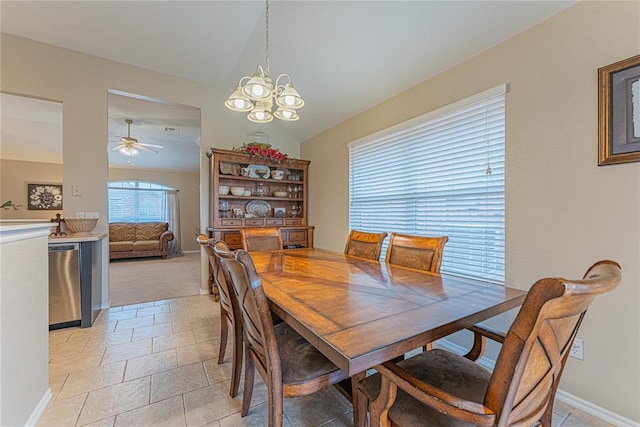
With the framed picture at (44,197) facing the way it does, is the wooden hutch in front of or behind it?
in front

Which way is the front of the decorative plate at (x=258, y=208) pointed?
toward the camera

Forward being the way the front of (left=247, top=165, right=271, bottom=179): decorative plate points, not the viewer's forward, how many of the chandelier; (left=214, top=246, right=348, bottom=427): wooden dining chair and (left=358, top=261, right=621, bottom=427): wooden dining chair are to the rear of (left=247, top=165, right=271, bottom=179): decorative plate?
0

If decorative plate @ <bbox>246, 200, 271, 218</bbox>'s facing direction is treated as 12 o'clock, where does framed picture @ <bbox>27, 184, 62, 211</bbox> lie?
The framed picture is roughly at 4 o'clock from the decorative plate.

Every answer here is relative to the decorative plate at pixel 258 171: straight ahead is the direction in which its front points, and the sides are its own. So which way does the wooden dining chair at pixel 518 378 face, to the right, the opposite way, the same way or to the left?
the opposite way

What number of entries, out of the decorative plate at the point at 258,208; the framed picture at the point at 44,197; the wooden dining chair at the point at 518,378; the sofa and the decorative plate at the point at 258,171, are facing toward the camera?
4

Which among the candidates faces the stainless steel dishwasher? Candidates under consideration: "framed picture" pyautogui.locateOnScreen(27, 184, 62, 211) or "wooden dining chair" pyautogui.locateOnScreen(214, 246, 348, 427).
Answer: the framed picture

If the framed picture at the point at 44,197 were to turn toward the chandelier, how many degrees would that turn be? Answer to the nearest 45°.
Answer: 0° — it already faces it

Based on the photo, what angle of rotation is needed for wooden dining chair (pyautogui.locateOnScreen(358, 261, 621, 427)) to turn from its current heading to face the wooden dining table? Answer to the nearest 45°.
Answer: approximately 45° to its left

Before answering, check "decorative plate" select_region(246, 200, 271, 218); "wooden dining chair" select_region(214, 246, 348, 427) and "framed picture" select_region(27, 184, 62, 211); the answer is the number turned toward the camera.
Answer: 2

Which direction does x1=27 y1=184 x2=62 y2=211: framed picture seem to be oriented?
toward the camera

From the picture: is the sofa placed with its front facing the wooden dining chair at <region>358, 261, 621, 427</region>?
yes

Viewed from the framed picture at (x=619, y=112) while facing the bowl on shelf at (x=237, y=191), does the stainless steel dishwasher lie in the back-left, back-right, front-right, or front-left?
front-left

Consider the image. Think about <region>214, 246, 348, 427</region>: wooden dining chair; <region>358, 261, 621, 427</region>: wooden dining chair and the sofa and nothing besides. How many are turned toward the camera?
1

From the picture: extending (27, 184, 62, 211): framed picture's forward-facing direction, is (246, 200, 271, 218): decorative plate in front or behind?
in front

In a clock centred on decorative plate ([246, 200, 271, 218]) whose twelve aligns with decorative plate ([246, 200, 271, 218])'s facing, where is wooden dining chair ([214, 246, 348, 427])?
The wooden dining chair is roughly at 12 o'clock from the decorative plate.

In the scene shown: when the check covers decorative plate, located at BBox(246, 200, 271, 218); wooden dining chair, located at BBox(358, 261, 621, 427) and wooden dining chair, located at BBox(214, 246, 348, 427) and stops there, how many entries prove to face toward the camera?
1

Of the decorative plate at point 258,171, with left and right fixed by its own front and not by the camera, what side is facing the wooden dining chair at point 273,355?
front

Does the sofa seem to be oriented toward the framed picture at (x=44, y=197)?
no

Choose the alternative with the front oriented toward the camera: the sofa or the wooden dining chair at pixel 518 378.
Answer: the sofa
